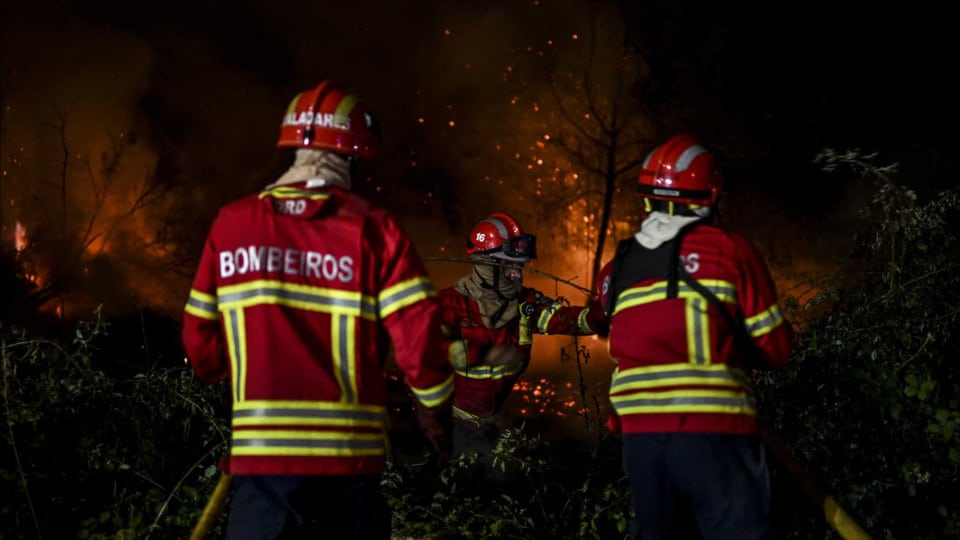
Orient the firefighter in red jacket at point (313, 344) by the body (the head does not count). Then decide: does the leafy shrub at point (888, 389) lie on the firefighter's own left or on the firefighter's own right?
on the firefighter's own right

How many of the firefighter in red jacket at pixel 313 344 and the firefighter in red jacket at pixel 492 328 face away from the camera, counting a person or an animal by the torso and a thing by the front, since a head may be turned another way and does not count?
1

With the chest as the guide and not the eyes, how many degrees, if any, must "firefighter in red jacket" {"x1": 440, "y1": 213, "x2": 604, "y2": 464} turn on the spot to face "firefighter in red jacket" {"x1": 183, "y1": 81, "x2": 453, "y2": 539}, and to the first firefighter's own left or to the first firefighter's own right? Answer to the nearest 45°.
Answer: approximately 45° to the first firefighter's own right

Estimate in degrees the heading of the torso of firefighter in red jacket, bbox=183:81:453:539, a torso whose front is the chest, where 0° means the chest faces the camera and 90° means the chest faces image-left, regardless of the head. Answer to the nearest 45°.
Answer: approximately 180°

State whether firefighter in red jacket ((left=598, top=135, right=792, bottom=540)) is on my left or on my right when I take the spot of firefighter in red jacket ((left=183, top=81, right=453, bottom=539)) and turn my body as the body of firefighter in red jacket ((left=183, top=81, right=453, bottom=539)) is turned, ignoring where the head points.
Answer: on my right

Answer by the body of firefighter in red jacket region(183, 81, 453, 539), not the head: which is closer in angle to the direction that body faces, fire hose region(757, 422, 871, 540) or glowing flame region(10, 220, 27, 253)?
the glowing flame

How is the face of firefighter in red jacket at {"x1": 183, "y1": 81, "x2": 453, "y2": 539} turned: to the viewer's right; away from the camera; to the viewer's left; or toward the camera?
away from the camera

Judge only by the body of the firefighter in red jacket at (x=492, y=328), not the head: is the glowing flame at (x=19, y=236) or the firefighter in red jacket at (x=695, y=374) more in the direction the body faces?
the firefighter in red jacket

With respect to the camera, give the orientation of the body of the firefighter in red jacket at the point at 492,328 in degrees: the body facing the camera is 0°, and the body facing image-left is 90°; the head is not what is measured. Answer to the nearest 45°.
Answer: approximately 315°

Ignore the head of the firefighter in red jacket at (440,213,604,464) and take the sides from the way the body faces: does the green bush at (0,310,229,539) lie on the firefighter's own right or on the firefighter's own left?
on the firefighter's own right

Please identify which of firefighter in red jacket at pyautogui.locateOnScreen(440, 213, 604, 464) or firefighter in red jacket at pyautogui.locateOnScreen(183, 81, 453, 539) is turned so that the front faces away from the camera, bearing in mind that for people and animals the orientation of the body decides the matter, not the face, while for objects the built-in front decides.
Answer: firefighter in red jacket at pyautogui.locateOnScreen(183, 81, 453, 539)

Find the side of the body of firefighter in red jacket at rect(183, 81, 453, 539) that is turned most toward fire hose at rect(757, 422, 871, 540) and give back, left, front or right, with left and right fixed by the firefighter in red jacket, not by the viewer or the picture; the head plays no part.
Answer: right

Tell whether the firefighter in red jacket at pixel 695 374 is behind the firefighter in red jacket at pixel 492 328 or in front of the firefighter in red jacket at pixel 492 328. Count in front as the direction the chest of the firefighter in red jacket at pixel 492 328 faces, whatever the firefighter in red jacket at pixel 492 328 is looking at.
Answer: in front

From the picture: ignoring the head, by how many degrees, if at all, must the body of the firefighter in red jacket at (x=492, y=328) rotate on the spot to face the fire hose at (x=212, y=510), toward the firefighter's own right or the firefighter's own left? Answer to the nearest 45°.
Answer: approximately 45° to the firefighter's own right
